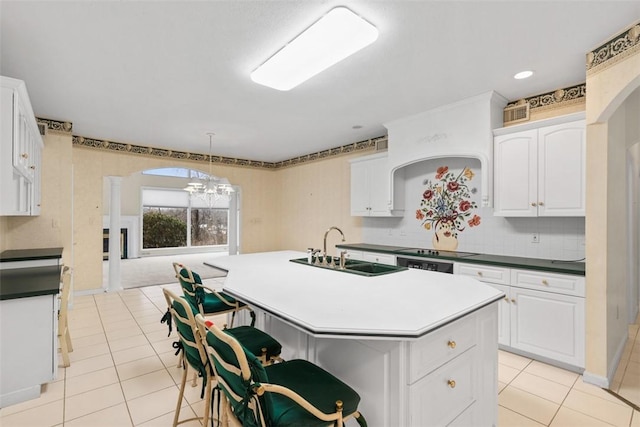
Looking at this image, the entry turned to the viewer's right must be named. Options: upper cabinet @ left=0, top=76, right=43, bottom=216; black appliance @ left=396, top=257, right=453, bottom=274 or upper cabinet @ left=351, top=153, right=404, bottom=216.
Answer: upper cabinet @ left=0, top=76, right=43, bottom=216

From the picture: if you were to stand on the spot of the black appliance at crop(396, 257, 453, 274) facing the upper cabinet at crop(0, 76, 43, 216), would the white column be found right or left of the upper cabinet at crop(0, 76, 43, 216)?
right

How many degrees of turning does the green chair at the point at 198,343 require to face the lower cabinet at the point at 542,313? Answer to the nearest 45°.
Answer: approximately 45° to its right

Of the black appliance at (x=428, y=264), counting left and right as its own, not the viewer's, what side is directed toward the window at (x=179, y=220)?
right

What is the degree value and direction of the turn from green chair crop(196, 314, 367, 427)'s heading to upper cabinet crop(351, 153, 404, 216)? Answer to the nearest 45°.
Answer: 0° — it already faces it

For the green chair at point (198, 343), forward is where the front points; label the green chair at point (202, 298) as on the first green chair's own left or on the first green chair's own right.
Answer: on the first green chair's own left

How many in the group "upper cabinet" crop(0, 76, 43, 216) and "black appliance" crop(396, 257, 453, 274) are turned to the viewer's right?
1

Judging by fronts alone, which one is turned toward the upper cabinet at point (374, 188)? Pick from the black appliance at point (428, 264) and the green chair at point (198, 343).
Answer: the green chair

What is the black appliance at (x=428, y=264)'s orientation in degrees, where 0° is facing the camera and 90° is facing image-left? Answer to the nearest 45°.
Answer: approximately 45°

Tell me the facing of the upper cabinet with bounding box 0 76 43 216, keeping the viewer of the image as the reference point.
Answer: facing to the right of the viewer
